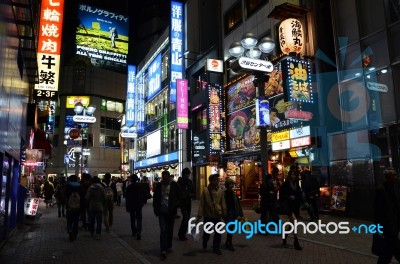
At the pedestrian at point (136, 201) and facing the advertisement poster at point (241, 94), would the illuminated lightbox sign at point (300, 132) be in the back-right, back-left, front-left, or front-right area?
front-right

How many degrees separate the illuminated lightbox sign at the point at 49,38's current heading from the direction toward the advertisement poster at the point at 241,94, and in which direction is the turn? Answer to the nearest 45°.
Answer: approximately 90° to its left

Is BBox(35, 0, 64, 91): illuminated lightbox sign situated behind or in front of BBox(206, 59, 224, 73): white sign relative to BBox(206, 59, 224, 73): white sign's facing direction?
in front

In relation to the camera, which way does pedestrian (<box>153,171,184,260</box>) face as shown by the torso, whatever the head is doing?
toward the camera

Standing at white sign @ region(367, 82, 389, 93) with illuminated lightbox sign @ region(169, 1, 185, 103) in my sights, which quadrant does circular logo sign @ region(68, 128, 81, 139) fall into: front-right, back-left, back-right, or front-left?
front-left

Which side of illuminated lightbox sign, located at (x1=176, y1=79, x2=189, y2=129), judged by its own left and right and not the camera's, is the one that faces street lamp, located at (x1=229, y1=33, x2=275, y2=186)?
front

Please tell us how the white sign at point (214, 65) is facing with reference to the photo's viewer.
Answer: facing the viewer

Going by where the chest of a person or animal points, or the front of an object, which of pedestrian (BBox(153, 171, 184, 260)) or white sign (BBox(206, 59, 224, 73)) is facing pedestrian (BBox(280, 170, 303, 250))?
the white sign

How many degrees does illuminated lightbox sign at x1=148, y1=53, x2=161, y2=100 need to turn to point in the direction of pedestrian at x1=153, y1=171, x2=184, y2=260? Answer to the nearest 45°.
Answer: approximately 45° to its left

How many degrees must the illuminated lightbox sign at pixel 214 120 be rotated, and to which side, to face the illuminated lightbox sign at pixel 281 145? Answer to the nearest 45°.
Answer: approximately 45° to its left

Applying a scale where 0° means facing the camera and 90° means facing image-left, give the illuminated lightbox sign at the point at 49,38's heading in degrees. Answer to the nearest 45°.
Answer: approximately 0°

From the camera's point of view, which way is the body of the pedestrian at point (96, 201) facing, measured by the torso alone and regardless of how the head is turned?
away from the camera

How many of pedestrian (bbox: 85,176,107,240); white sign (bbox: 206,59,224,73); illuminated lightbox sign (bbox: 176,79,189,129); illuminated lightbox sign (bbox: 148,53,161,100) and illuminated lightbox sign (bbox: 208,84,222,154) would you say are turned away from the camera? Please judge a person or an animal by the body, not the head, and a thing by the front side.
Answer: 1
